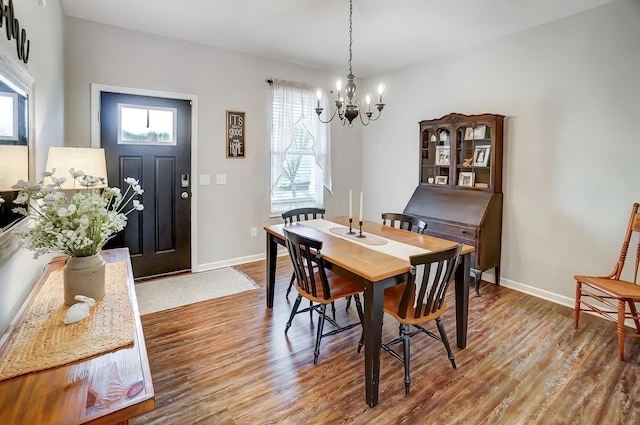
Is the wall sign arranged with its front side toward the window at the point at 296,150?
no

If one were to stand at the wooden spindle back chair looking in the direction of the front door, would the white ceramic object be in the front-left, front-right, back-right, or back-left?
front-left

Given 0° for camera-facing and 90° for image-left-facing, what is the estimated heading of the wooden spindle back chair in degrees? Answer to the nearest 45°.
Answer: approximately 45°

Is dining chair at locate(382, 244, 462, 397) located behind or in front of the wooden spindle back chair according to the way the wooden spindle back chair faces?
in front

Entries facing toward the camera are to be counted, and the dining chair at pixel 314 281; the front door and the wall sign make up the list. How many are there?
2

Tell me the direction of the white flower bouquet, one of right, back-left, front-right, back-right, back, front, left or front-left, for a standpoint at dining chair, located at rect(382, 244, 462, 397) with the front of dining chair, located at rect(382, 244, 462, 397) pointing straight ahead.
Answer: left

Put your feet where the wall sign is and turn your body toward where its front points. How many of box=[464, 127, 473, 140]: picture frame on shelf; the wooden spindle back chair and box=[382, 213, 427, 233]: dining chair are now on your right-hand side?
0

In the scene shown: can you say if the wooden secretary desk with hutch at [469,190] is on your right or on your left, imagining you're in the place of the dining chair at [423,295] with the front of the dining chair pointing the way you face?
on your right

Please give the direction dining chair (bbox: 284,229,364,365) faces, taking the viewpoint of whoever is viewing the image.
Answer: facing away from the viewer and to the right of the viewer

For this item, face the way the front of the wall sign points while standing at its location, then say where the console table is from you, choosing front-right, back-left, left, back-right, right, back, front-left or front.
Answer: front

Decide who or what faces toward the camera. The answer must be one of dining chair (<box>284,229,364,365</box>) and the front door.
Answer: the front door

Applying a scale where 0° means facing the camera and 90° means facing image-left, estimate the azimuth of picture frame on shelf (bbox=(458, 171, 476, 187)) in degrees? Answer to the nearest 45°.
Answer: approximately 45°

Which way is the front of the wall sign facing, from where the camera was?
facing the viewer

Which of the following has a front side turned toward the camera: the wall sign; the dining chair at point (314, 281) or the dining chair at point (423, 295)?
the wall sign

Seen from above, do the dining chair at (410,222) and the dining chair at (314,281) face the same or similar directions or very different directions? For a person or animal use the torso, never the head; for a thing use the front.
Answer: very different directions

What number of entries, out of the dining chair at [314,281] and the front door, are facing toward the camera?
1

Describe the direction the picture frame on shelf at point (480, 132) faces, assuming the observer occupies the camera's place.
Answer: facing the viewer and to the left of the viewer

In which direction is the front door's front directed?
toward the camera
